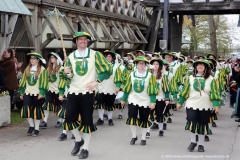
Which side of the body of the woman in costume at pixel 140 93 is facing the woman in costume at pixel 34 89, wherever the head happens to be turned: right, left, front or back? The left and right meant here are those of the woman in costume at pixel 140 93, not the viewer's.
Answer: right

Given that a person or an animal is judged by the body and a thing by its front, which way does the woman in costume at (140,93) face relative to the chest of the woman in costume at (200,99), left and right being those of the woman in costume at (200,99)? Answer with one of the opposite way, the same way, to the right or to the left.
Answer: the same way

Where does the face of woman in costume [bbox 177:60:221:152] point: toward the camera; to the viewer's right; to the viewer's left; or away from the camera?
toward the camera

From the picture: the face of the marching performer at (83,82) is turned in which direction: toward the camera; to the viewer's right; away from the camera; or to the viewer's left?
toward the camera

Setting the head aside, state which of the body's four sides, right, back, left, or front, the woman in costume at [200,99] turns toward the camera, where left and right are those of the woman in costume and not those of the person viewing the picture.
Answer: front

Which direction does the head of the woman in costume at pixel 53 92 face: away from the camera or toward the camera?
toward the camera

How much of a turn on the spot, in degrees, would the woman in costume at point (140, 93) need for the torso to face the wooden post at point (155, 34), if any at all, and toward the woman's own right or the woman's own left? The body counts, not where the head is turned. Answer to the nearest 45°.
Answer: approximately 180°

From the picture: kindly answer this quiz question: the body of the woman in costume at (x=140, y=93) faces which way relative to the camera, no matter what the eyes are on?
toward the camera

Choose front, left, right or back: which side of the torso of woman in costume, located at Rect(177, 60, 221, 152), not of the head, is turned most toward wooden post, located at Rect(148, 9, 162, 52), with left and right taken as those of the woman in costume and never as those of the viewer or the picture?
back

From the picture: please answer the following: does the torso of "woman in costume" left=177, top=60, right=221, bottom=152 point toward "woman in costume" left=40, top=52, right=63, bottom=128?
no

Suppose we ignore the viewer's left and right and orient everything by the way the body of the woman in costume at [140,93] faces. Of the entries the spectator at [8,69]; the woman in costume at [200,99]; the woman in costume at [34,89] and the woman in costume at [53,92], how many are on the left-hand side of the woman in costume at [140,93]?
1

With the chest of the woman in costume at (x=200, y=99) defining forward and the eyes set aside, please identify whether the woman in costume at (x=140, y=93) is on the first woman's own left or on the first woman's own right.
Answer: on the first woman's own right

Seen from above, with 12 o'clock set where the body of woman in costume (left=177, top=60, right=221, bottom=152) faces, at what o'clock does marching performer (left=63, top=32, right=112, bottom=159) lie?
The marching performer is roughly at 2 o'clock from the woman in costume.

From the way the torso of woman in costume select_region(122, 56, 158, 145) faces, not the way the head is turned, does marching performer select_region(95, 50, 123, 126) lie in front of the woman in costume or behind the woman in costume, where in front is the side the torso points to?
behind
